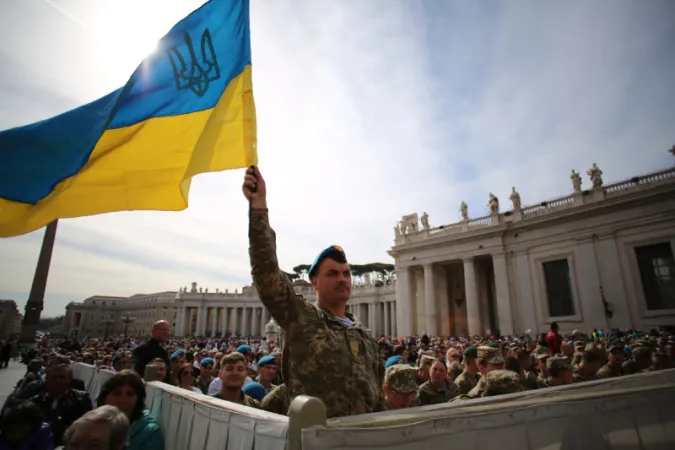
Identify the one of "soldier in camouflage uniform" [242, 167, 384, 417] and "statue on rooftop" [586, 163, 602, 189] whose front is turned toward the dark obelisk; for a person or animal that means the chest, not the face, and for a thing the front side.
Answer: the statue on rooftop

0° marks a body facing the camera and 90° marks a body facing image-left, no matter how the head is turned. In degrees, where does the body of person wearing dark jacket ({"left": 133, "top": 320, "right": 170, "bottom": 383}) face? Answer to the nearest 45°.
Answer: approximately 315°

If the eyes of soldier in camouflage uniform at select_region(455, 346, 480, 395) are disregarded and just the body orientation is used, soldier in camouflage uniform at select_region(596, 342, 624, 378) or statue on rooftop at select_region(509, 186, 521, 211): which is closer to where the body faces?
the soldier in camouflage uniform

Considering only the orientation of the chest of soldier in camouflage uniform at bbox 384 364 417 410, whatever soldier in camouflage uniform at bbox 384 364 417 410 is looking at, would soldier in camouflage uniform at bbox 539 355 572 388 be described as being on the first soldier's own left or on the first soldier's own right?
on the first soldier's own left

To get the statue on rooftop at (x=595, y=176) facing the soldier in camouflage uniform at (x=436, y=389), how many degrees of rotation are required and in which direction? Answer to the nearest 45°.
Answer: approximately 45° to its left

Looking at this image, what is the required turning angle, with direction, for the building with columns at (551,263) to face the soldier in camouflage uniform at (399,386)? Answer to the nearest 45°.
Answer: approximately 45° to its left

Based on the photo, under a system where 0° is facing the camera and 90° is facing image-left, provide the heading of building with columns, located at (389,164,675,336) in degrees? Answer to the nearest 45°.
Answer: approximately 45°
